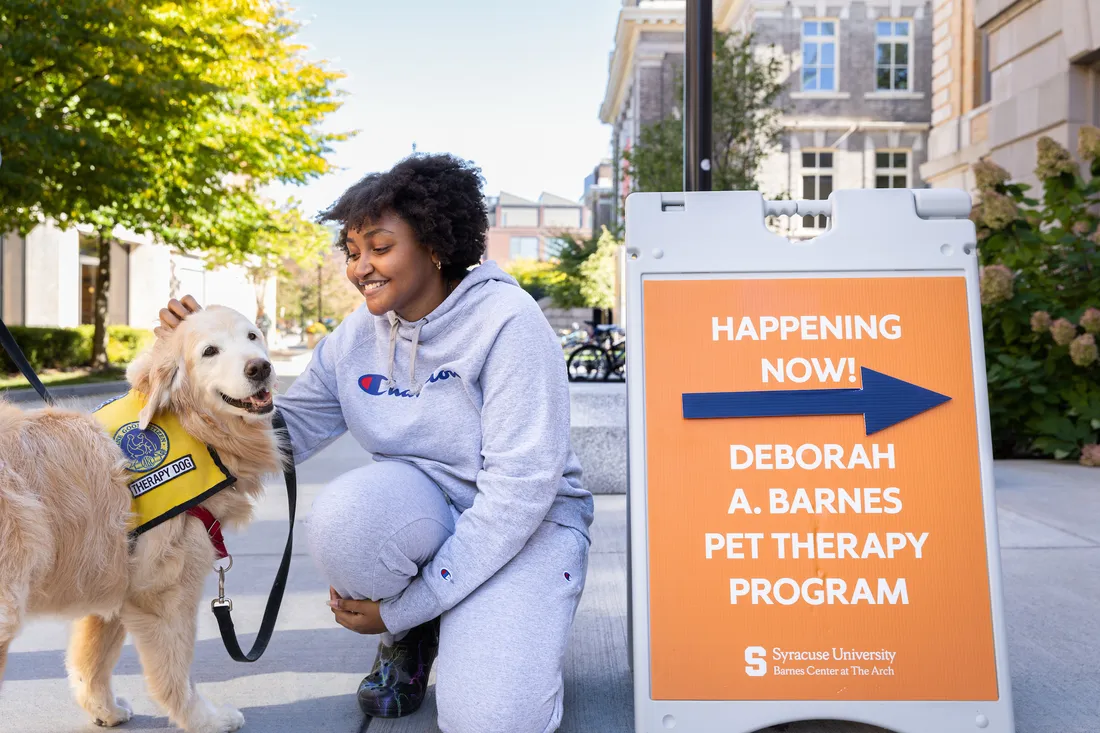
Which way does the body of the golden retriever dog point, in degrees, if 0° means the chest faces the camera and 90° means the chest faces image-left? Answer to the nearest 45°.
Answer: approximately 270°

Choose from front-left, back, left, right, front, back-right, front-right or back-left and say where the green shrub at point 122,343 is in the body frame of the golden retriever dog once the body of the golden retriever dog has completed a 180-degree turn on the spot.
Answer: right

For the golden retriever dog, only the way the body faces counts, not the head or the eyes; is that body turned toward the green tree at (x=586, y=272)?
no

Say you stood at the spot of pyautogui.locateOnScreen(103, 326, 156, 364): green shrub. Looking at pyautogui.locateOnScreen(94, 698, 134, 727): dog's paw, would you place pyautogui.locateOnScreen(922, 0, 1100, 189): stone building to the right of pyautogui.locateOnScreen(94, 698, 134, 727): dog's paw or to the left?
left

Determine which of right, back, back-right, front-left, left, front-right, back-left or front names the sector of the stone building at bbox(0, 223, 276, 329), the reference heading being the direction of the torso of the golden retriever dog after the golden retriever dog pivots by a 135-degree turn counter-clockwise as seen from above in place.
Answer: front-right

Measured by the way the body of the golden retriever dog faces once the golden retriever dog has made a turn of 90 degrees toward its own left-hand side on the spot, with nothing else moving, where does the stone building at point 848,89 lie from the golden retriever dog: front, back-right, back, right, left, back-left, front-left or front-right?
front-right

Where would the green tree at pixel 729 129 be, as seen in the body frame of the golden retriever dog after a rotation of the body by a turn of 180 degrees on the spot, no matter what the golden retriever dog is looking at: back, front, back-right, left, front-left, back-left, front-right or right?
back-right

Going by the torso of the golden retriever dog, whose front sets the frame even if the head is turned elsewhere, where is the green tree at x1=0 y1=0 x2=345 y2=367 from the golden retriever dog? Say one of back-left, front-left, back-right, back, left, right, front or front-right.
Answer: left

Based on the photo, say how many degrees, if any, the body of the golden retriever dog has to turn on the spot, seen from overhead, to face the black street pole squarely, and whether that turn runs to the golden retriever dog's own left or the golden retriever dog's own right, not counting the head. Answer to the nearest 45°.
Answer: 0° — it already faces it

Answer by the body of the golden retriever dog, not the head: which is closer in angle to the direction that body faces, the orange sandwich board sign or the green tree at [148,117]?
the orange sandwich board sign

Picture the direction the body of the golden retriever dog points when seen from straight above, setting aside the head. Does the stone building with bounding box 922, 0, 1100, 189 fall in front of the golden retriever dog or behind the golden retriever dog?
in front

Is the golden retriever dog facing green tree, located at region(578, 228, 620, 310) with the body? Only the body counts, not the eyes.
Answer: no

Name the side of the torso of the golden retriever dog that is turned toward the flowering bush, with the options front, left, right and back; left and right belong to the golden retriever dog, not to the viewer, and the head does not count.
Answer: front

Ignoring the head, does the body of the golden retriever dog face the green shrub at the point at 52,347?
no

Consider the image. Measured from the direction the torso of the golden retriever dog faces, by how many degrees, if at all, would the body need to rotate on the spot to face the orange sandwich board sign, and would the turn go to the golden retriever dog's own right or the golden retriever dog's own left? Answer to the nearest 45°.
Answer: approximately 45° to the golden retriever dog's own right
